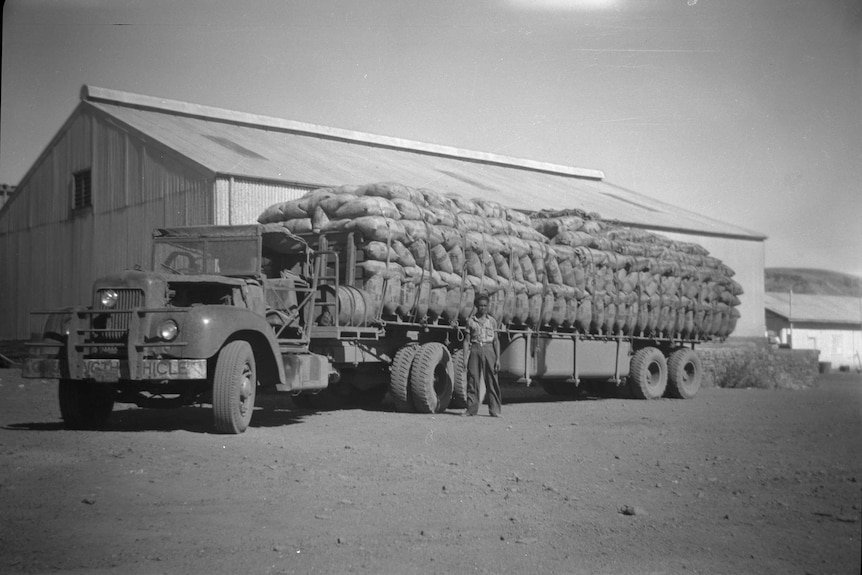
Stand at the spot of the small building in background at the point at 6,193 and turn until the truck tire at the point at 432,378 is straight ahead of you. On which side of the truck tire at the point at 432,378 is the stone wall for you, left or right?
left

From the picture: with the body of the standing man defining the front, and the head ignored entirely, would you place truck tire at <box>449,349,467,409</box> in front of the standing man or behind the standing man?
behind

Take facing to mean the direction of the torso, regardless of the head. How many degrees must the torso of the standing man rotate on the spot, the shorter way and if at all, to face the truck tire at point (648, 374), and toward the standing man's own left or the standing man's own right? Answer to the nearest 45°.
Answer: approximately 135° to the standing man's own left

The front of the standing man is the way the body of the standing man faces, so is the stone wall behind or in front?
behind

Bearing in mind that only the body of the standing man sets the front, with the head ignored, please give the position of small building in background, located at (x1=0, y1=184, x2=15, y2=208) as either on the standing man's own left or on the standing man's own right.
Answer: on the standing man's own right

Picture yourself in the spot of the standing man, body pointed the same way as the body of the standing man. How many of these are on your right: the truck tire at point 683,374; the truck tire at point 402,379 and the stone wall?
1

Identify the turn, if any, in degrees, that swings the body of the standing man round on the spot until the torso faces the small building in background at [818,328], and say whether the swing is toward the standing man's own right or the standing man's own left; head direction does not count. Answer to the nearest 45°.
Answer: approximately 135° to the standing man's own left

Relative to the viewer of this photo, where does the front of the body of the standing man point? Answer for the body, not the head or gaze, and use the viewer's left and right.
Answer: facing the viewer

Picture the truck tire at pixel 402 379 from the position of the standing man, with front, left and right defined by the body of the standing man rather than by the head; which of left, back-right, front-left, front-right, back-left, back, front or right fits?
right

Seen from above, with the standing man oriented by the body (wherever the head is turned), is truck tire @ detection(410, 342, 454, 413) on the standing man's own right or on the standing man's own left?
on the standing man's own right
